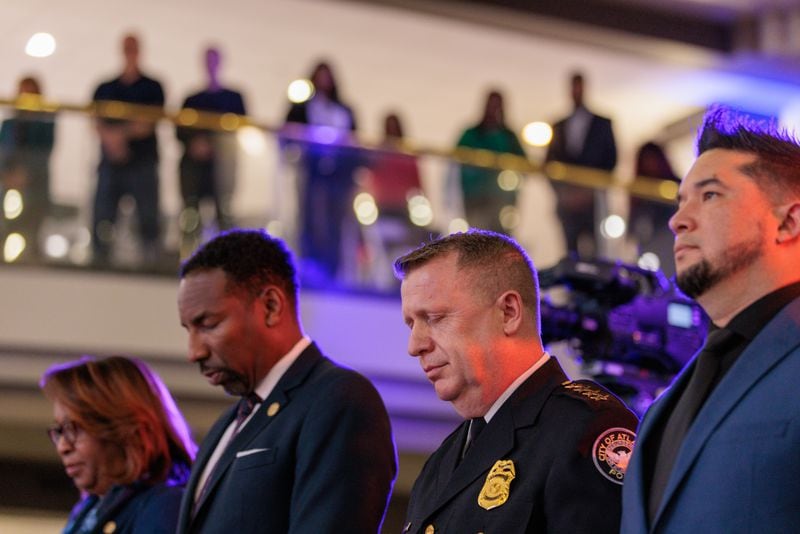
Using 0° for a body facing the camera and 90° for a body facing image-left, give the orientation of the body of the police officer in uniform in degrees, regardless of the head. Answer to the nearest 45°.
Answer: approximately 45°

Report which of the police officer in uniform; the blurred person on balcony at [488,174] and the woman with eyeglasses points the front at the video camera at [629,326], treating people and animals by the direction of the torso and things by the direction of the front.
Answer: the blurred person on balcony

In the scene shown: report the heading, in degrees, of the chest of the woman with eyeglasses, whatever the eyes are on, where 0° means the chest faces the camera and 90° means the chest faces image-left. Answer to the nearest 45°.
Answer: approximately 45°

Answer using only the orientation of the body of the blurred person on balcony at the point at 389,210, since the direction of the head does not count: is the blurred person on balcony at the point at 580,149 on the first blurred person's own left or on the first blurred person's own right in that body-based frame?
on the first blurred person's own left

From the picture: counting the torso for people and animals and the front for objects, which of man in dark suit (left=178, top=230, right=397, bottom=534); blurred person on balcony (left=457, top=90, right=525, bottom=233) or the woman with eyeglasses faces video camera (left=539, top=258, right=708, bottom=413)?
the blurred person on balcony

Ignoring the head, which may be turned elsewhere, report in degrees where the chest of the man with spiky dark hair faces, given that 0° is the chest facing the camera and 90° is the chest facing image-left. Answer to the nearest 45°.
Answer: approximately 45°

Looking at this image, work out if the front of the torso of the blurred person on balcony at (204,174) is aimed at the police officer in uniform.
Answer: yes
